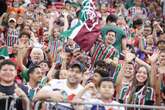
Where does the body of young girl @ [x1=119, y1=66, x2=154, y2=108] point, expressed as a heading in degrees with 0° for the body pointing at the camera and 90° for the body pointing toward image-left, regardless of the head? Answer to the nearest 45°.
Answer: approximately 0°

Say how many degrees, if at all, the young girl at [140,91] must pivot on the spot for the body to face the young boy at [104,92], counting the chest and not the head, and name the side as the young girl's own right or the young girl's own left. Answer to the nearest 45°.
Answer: approximately 45° to the young girl's own right

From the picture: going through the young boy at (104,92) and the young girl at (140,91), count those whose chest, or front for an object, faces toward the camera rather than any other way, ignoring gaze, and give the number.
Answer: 2

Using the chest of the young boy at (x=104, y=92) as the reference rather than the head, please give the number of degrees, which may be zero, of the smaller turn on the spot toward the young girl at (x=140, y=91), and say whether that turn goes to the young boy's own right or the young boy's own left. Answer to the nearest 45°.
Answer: approximately 135° to the young boy's own left
